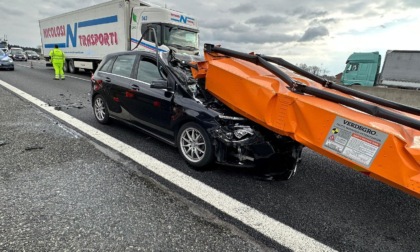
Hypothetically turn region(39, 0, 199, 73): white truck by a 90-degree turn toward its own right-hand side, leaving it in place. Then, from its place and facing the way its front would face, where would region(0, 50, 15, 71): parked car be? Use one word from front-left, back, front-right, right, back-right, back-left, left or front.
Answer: right

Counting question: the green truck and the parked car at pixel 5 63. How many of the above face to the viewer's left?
1

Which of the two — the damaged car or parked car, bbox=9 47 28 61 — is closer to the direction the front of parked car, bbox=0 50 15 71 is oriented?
the damaged car

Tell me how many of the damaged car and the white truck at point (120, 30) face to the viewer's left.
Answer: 0

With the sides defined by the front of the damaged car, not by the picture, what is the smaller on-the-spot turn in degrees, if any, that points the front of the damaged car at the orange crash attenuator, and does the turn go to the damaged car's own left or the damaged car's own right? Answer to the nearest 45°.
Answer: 0° — it already faces it

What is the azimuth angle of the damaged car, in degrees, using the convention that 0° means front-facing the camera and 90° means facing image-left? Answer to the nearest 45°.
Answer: approximately 315°

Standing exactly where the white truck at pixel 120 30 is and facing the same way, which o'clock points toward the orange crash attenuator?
The orange crash attenuator is roughly at 1 o'clock from the white truck.

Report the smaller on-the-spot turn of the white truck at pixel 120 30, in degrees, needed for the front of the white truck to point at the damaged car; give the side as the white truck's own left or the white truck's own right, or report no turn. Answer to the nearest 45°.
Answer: approximately 45° to the white truck's own right

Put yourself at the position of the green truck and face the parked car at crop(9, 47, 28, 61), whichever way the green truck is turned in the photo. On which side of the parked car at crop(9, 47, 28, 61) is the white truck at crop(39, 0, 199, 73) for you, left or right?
left

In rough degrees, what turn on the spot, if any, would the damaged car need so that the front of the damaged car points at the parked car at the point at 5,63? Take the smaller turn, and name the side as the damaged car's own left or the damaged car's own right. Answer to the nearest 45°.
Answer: approximately 180°

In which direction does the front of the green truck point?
to the viewer's left

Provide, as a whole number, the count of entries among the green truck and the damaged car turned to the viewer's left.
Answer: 1
